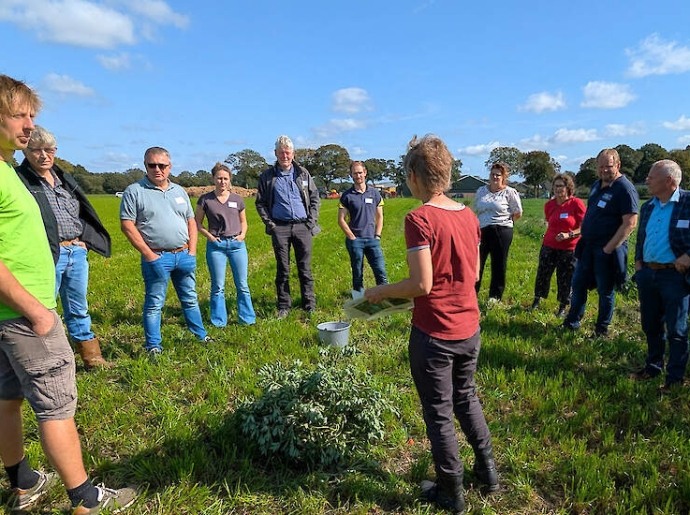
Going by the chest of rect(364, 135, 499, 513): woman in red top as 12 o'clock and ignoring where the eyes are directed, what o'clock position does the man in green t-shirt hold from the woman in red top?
The man in green t-shirt is roughly at 10 o'clock from the woman in red top.

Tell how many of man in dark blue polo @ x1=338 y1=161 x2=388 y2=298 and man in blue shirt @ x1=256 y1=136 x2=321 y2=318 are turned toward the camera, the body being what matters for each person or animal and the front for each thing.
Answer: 2

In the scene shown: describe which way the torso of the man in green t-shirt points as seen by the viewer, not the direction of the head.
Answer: to the viewer's right

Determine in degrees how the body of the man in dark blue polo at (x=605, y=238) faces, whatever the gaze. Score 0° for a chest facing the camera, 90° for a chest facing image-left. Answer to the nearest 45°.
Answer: approximately 45°

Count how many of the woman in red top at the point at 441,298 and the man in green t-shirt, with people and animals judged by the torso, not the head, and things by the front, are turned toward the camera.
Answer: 0

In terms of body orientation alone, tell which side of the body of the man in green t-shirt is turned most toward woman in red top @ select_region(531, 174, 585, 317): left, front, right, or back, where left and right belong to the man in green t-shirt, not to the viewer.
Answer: front

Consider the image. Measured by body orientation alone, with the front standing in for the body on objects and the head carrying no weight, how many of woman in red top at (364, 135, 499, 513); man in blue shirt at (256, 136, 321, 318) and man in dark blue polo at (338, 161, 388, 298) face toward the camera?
2

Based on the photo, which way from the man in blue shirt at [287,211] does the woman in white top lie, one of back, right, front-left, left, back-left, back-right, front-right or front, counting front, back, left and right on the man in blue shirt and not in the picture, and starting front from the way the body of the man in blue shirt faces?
left

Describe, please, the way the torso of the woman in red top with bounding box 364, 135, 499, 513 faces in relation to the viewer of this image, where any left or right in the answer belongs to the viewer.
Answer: facing away from the viewer and to the left of the viewer

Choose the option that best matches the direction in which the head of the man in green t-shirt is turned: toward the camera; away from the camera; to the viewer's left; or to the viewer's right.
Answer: to the viewer's right

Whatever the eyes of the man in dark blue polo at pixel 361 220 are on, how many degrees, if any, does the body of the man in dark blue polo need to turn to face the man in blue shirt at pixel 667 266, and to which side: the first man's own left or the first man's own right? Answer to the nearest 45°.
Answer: approximately 45° to the first man's own left
